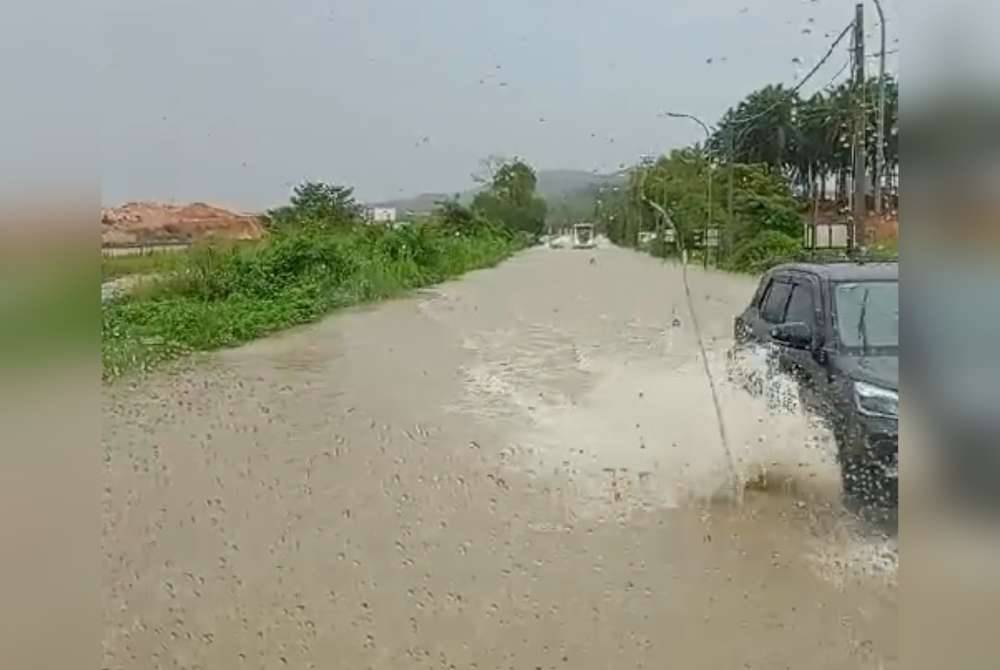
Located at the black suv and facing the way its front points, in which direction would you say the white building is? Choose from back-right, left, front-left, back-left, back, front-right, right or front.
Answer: back-right

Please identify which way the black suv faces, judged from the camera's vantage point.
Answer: facing the viewer and to the right of the viewer

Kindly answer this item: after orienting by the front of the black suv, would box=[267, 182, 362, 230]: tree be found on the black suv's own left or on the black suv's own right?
on the black suv's own right
